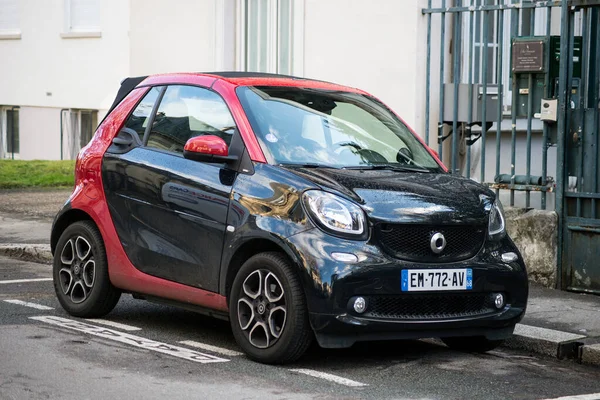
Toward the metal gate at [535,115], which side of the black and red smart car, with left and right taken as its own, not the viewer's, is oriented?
left

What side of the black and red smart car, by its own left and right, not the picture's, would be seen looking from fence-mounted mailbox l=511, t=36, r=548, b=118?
left

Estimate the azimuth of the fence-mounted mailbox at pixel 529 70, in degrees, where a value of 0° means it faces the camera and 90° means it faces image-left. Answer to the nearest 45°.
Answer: approximately 0°

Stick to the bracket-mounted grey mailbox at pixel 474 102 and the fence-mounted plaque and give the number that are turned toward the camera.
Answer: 2

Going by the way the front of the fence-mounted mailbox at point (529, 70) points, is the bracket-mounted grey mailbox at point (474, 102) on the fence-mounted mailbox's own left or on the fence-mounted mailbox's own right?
on the fence-mounted mailbox's own right

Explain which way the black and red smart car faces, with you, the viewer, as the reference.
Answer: facing the viewer and to the right of the viewer

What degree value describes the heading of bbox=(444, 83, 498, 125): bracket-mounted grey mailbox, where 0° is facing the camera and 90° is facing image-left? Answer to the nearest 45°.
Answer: approximately 0°

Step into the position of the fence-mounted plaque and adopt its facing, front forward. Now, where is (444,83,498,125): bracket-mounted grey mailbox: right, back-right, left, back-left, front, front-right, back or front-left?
back-right
